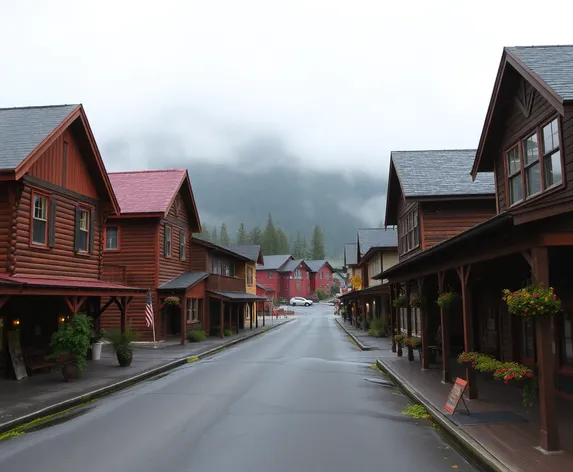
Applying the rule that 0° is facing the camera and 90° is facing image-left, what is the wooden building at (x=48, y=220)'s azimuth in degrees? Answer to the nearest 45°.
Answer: approximately 315°

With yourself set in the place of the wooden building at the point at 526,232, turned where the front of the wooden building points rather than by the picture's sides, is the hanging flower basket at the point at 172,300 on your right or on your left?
on your right

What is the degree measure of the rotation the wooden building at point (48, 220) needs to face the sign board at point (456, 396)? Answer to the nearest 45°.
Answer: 0° — it already faces it

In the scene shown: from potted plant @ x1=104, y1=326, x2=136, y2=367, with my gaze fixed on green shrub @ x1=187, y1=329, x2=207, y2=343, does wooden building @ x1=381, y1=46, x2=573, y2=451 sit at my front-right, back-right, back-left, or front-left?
back-right

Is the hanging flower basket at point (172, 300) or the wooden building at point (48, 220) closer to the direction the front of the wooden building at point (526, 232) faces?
the wooden building

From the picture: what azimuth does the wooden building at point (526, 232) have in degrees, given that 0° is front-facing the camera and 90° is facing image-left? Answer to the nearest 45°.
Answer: approximately 45°

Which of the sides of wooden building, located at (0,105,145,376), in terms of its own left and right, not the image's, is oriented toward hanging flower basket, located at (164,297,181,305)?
left

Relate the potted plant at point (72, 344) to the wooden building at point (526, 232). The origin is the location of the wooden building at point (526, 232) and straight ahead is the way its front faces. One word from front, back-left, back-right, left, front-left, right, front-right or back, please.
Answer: front-right
